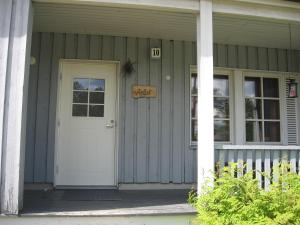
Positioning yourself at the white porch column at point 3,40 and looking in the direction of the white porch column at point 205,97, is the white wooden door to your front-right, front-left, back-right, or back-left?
front-left

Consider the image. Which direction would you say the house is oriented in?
toward the camera

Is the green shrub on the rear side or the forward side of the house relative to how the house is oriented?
on the forward side
